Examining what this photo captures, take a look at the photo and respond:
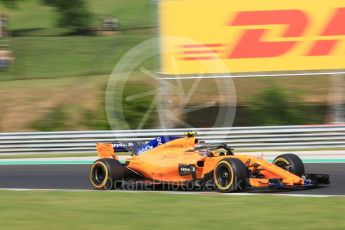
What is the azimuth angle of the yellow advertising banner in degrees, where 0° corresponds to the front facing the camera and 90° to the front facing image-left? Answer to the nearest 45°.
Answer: approximately 0°

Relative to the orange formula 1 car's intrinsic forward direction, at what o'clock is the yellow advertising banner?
The yellow advertising banner is roughly at 8 o'clock from the orange formula 1 car.

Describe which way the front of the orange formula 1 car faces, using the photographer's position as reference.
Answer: facing the viewer and to the right of the viewer

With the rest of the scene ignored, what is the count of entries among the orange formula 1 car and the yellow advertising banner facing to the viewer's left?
0

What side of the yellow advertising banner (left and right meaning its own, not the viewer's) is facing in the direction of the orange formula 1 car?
front
